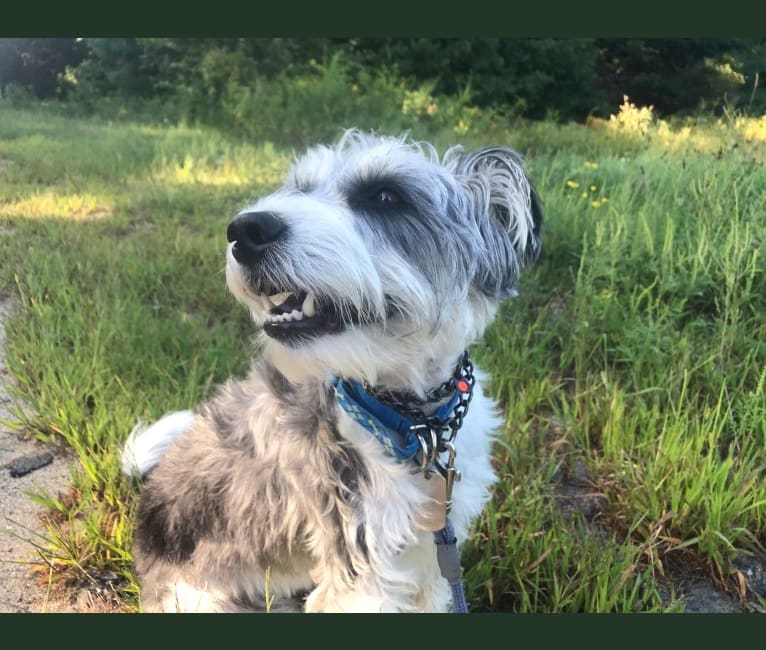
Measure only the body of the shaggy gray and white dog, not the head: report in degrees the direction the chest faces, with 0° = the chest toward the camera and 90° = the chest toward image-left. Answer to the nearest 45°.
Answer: approximately 315°

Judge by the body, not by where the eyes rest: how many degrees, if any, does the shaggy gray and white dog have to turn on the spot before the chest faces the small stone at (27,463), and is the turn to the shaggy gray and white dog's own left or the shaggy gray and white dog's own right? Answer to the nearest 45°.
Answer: approximately 135° to the shaggy gray and white dog's own right

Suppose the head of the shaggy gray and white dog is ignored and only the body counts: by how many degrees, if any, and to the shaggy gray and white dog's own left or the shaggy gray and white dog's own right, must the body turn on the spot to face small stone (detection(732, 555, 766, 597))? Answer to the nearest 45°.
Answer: approximately 45° to the shaggy gray and white dog's own left
